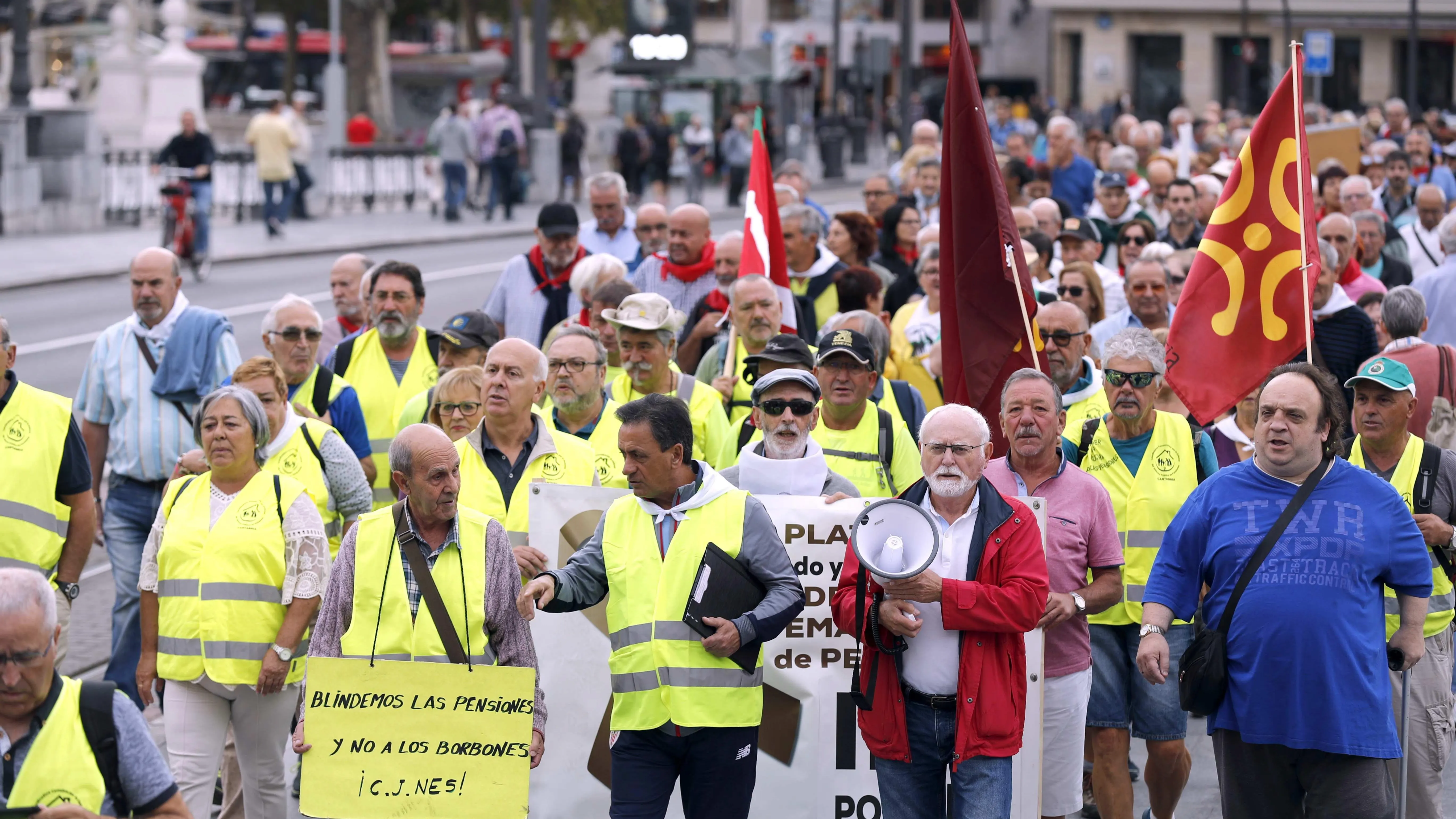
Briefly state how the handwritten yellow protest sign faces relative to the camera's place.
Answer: facing the viewer

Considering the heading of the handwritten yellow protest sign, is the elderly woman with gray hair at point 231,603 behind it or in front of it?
behind

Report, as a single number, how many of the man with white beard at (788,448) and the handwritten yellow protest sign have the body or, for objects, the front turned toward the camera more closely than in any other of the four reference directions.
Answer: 2

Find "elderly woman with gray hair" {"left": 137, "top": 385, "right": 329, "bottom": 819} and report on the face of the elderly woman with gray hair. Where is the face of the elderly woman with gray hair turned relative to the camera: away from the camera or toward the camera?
toward the camera

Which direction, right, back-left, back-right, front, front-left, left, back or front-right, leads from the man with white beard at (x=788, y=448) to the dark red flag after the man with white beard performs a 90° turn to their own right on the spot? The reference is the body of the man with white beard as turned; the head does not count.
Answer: back-right

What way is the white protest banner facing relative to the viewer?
toward the camera

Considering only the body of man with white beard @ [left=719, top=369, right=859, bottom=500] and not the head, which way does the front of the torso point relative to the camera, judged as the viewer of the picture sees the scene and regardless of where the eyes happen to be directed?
toward the camera

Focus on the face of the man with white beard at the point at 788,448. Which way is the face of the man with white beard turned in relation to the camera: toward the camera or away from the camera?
toward the camera

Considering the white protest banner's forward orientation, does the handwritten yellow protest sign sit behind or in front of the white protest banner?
in front

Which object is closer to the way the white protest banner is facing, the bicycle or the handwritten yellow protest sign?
the handwritten yellow protest sign

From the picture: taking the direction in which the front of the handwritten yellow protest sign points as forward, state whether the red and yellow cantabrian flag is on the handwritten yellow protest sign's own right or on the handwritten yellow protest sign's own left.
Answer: on the handwritten yellow protest sign's own left
